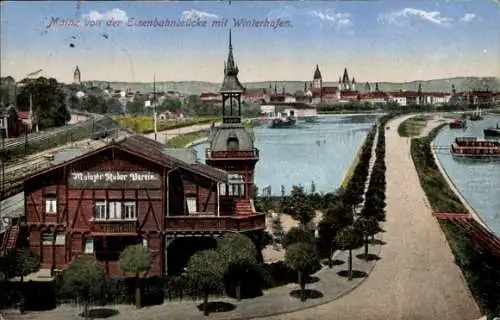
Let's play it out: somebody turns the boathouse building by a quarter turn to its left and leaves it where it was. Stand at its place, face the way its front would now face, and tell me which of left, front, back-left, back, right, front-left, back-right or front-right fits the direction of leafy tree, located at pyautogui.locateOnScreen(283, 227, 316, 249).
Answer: front

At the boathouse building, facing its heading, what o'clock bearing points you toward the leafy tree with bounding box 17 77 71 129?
The leafy tree is roughly at 4 o'clock from the boathouse building.

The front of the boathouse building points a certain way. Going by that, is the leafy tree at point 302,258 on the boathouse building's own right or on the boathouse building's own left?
on the boathouse building's own left

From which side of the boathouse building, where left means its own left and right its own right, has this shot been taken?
front

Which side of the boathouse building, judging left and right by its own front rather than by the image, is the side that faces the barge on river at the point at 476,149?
left

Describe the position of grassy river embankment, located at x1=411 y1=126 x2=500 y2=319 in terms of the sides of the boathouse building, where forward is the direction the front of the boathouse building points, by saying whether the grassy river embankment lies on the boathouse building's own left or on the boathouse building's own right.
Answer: on the boathouse building's own left

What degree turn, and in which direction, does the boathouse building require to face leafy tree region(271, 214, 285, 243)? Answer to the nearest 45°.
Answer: approximately 90° to its left

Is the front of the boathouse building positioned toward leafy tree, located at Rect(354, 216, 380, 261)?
no

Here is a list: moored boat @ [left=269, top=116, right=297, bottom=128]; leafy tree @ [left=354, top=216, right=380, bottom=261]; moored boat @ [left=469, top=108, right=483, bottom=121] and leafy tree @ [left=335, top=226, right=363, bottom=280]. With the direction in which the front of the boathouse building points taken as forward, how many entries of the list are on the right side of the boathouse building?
0

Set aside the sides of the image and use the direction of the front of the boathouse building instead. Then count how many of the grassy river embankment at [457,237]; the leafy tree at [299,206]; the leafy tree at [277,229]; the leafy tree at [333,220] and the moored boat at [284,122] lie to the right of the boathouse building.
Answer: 0

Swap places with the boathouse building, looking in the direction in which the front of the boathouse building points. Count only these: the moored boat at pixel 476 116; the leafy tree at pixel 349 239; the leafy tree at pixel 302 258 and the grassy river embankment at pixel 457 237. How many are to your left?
4

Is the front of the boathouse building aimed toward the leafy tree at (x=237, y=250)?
no

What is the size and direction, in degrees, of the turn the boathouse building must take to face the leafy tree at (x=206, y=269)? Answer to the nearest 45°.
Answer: approximately 45° to its left

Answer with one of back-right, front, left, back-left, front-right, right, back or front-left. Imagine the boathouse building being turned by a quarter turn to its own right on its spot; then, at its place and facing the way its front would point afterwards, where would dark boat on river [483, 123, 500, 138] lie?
back
